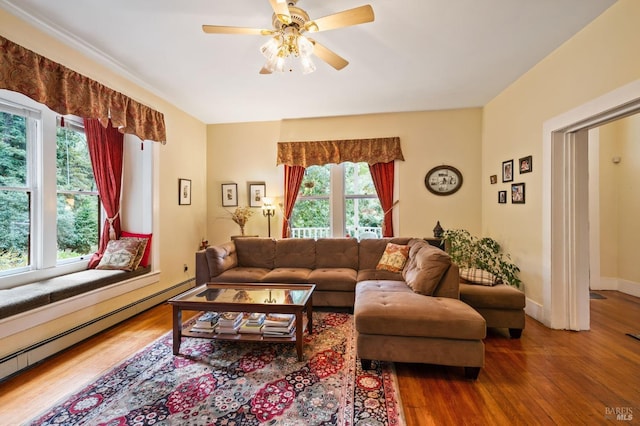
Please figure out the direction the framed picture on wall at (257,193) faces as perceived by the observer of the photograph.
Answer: facing the viewer

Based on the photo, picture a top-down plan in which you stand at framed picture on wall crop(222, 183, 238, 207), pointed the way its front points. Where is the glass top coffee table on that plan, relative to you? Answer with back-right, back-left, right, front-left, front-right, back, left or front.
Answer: front

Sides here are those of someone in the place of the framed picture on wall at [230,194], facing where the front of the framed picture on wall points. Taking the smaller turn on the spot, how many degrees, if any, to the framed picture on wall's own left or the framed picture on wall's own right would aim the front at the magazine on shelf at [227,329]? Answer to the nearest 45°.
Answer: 0° — it already faces it

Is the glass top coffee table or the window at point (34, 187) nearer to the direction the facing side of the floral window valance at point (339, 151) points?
the glass top coffee table

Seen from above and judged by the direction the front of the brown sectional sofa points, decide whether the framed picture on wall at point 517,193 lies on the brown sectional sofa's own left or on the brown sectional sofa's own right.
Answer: on the brown sectional sofa's own left

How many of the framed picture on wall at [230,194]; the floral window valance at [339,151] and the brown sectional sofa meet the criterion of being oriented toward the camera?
3

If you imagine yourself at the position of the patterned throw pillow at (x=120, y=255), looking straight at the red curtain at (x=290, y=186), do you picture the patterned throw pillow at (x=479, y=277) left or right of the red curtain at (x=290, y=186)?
right

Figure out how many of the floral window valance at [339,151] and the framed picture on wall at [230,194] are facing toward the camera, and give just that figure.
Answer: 2

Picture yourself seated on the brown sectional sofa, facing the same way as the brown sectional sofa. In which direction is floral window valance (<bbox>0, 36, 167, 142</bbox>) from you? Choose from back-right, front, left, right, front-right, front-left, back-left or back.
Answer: right

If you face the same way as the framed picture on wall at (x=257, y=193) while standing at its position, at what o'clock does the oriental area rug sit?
The oriental area rug is roughly at 12 o'clock from the framed picture on wall.

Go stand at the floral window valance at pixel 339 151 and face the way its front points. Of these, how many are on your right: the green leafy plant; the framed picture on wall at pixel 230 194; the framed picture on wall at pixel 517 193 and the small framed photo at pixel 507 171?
1

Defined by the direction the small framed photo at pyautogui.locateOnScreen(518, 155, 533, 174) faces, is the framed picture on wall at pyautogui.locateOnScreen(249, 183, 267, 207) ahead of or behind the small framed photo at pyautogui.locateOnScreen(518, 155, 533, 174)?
ahead

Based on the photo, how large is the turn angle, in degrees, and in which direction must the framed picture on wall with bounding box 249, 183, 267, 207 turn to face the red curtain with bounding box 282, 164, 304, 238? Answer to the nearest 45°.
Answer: approximately 45° to its left

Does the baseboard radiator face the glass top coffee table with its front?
yes

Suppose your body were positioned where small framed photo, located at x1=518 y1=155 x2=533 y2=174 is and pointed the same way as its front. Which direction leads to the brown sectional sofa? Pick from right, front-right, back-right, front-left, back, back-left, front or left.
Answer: front
